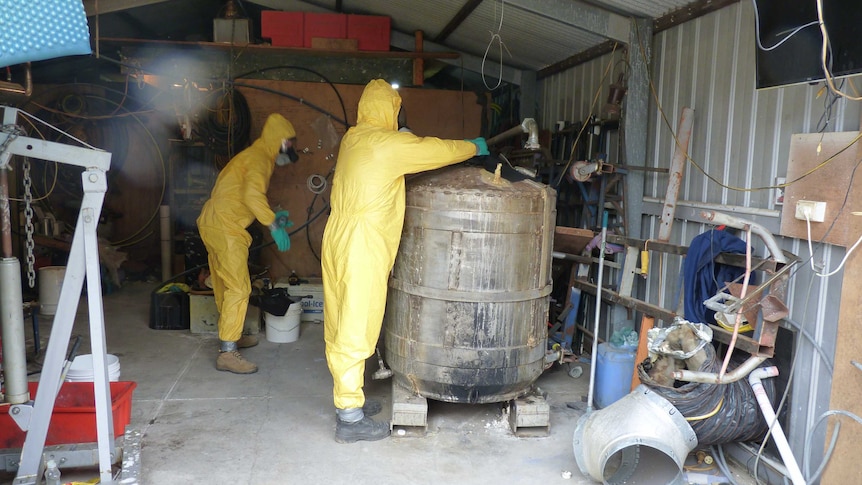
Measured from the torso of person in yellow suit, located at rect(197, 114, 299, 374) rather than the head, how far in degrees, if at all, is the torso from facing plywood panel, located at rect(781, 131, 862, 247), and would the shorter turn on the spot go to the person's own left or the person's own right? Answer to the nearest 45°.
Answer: approximately 45° to the person's own right

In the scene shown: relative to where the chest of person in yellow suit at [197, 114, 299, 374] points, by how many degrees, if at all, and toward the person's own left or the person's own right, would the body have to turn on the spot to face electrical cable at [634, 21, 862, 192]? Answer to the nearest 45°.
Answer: approximately 45° to the person's own right

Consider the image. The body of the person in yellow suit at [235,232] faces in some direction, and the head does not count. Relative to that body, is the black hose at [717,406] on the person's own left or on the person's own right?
on the person's own right

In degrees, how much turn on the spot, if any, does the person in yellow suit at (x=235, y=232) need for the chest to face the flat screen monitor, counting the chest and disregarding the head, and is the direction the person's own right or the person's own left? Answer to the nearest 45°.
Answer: approximately 45° to the person's own right

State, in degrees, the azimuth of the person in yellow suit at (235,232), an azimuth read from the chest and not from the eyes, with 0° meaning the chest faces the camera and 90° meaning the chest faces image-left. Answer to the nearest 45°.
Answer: approximately 270°

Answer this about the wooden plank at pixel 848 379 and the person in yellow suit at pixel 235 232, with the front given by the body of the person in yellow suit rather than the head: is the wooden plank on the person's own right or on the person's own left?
on the person's own right

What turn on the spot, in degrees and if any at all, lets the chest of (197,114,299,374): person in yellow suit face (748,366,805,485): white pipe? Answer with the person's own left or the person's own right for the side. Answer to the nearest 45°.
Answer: approximately 45° to the person's own right

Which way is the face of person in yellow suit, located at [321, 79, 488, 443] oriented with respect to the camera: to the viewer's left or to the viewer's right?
to the viewer's right

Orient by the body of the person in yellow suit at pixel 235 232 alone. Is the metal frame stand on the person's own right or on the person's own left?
on the person's own right

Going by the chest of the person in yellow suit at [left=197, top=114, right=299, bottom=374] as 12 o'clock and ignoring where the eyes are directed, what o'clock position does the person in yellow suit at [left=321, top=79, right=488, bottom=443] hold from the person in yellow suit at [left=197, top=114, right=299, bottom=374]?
the person in yellow suit at [left=321, top=79, right=488, bottom=443] is roughly at 2 o'clock from the person in yellow suit at [left=197, top=114, right=299, bottom=374].
